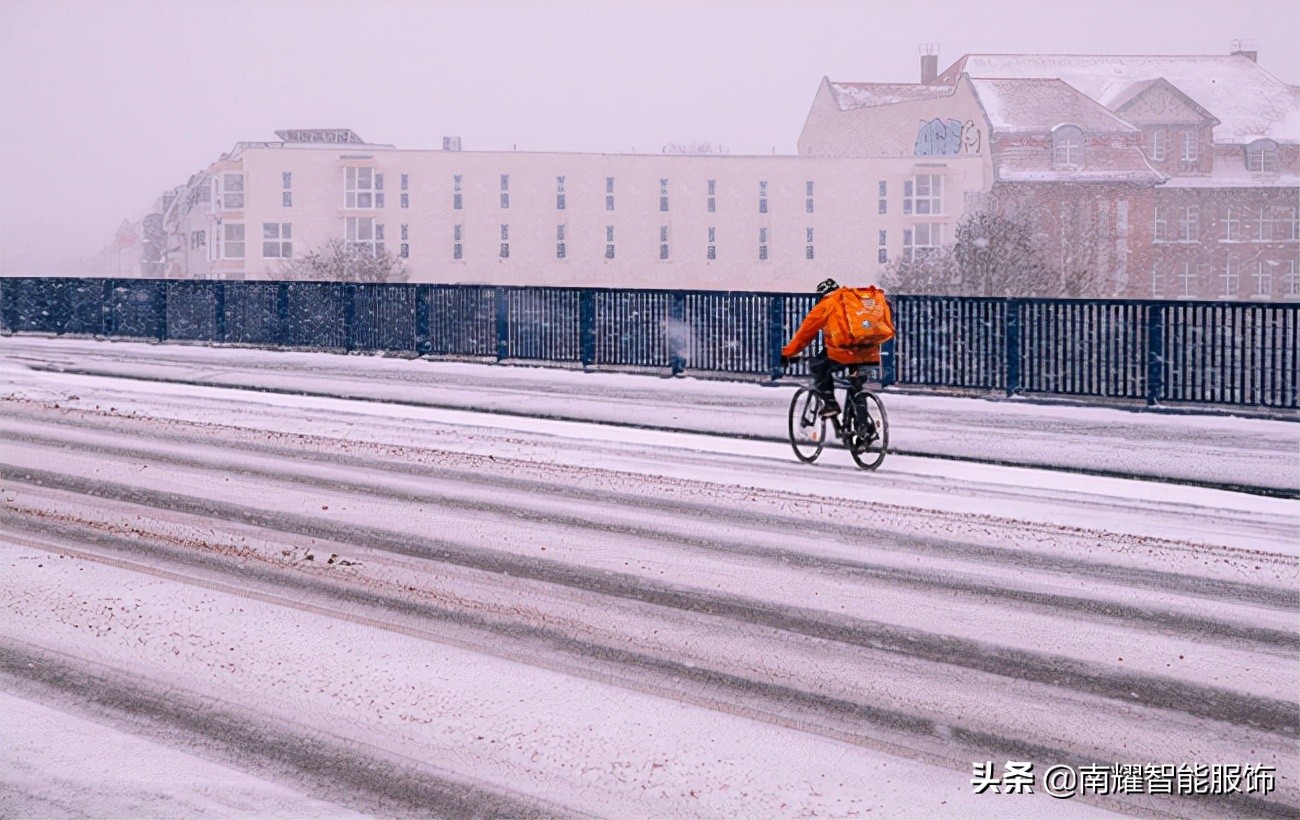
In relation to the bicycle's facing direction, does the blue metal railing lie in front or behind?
in front

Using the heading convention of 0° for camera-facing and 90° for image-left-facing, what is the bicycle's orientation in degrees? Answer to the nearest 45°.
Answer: approximately 135°
